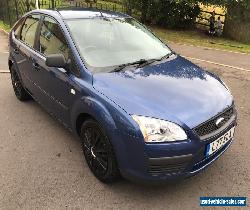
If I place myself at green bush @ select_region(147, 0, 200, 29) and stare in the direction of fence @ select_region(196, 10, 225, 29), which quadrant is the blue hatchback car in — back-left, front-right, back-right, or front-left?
back-right

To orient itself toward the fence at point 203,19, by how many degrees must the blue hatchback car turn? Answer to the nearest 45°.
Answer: approximately 135° to its left

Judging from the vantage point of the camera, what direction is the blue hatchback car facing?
facing the viewer and to the right of the viewer

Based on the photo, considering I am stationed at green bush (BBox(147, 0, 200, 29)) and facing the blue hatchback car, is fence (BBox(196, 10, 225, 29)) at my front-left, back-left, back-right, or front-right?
back-left

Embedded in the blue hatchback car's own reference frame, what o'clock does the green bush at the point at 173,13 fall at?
The green bush is roughly at 8 o'clock from the blue hatchback car.

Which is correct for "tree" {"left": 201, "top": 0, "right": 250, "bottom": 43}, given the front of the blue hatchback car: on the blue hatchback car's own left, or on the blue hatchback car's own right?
on the blue hatchback car's own left
